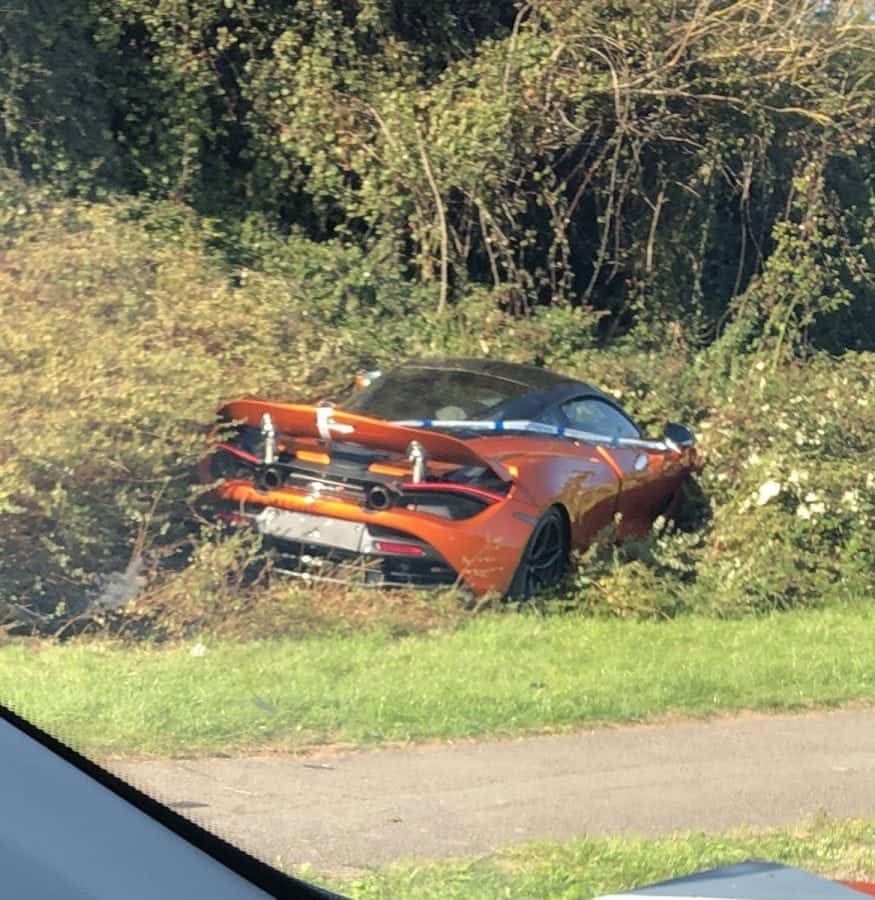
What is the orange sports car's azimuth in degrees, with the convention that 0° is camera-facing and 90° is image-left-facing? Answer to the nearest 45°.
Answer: approximately 225°

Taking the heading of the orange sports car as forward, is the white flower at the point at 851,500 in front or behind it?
in front

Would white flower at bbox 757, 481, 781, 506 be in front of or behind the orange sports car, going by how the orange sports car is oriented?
in front
